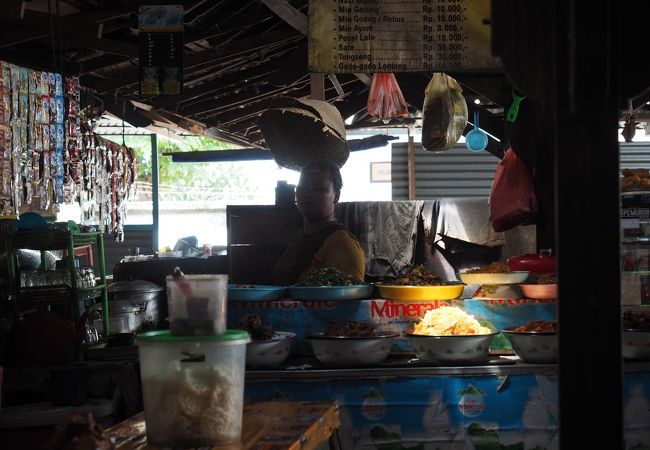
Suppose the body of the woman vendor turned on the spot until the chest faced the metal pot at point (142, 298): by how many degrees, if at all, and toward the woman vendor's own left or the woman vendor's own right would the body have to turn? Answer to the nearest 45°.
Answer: approximately 45° to the woman vendor's own right

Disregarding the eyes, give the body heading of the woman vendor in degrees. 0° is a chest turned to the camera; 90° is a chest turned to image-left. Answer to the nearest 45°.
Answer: approximately 45°

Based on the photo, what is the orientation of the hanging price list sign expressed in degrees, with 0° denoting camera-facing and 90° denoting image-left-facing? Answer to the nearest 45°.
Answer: approximately 0°

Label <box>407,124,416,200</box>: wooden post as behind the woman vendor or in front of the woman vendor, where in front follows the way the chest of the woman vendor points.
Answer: behind

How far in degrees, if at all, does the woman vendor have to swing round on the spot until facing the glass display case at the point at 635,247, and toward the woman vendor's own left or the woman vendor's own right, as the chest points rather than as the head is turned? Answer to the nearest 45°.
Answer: approximately 135° to the woman vendor's own left

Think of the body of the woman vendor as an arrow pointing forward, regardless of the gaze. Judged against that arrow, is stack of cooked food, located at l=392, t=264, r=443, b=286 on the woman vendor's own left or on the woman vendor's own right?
on the woman vendor's own left
